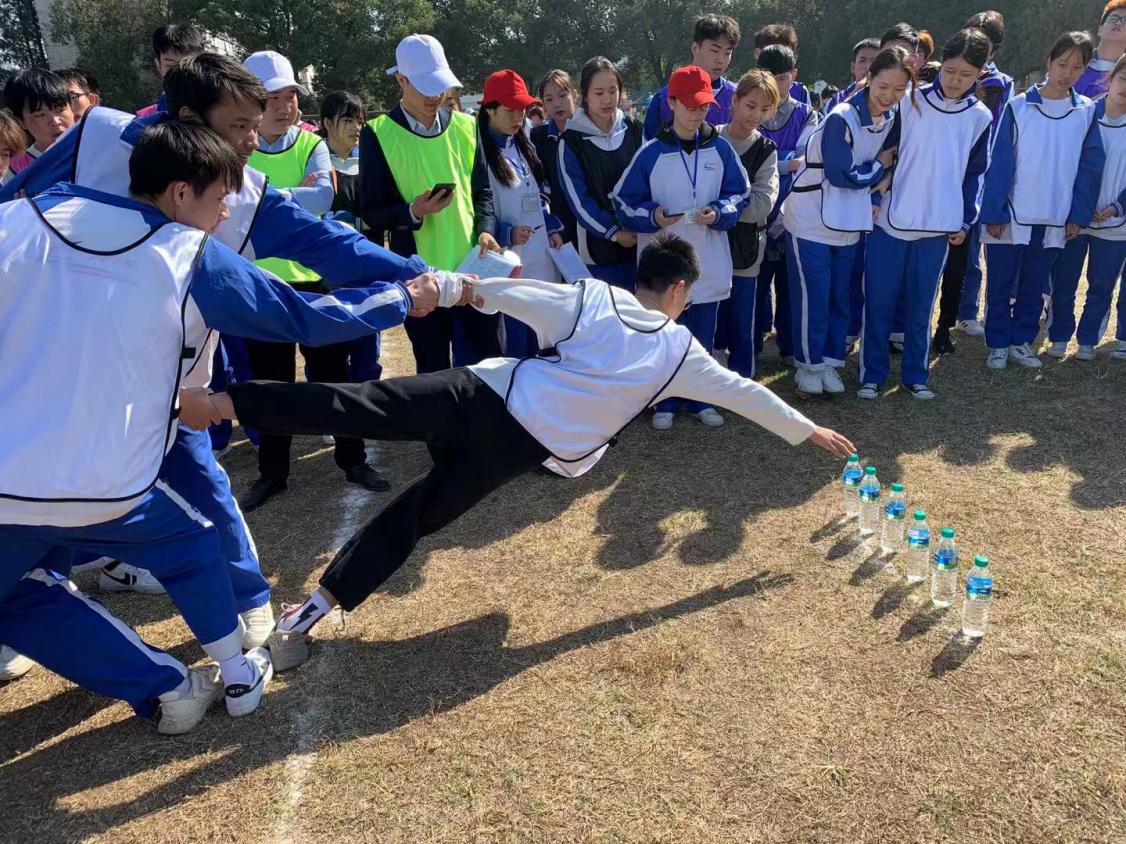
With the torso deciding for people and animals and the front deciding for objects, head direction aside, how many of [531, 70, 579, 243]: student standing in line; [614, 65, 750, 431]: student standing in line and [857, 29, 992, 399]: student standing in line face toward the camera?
3

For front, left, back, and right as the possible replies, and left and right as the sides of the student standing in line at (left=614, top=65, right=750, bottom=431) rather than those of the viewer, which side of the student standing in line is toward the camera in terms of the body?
front

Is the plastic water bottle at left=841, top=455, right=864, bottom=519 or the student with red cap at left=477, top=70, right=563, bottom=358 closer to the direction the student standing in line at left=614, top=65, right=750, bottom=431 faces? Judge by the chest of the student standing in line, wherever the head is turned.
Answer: the plastic water bottle

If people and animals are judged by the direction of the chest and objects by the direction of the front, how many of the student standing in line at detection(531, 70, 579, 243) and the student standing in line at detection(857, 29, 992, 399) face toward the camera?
2

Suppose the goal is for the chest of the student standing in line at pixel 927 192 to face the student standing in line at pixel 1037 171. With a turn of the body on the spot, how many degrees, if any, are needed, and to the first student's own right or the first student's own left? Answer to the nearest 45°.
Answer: approximately 135° to the first student's own left

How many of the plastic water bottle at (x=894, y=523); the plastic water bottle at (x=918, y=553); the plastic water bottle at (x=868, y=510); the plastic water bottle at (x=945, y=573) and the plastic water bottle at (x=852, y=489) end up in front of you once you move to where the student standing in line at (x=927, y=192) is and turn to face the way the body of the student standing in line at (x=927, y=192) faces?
5

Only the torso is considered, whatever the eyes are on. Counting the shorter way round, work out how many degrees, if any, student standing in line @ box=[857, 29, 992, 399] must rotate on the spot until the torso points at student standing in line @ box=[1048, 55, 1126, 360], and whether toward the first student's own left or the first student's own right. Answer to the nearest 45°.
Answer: approximately 135° to the first student's own left

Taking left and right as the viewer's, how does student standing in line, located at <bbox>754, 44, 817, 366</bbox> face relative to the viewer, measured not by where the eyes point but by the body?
facing the viewer and to the left of the viewer

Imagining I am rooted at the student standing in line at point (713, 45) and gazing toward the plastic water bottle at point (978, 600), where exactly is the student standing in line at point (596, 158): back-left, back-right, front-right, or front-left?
front-right

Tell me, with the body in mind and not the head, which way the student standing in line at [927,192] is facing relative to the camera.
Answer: toward the camera

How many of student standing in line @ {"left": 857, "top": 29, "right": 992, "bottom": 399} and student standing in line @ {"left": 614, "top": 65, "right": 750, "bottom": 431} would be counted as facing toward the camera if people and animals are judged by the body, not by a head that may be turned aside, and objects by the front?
2
